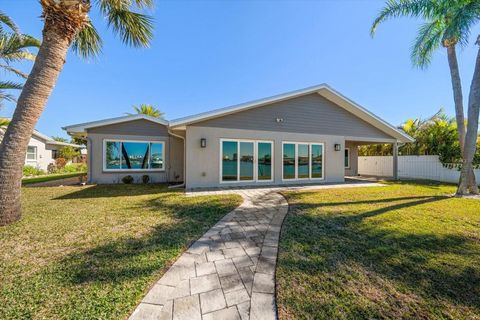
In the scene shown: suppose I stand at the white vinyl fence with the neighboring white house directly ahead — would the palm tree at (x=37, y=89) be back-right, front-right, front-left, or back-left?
front-left

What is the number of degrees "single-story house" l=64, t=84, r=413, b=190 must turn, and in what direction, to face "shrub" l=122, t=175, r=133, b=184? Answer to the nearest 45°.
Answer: approximately 90° to its right

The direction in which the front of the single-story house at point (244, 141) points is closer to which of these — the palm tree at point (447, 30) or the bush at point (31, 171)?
the palm tree

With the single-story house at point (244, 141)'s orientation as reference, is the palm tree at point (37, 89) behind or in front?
in front

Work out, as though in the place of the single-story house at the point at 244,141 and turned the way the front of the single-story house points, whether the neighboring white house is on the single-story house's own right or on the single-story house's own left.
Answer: on the single-story house's own right

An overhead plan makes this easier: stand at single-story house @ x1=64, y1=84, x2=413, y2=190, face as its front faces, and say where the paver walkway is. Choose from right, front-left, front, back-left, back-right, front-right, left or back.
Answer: front

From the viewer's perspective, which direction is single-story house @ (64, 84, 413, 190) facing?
toward the camera

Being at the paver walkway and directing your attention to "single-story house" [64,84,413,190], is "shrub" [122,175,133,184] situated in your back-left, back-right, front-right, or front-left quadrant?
front-left

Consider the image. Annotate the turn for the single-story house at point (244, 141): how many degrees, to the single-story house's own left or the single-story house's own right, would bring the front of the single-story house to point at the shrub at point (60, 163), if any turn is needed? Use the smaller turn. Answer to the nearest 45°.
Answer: approximately 135° to the single-story house's own right
